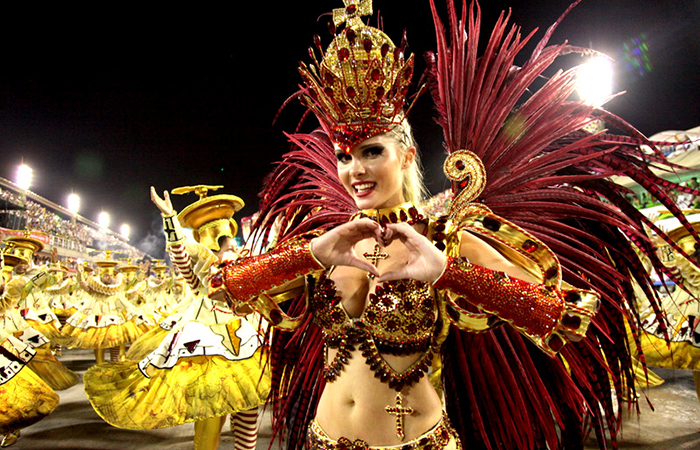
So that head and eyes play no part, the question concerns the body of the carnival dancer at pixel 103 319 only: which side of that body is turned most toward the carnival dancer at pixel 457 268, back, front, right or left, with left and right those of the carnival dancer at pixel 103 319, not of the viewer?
front

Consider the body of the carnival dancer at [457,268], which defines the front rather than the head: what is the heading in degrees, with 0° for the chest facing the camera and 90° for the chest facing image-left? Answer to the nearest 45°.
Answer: approximately 45°

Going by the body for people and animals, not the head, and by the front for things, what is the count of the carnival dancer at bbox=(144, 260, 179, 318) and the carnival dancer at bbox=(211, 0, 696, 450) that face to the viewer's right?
0

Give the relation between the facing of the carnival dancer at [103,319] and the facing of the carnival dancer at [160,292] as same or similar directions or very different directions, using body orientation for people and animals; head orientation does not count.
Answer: same or similar directions

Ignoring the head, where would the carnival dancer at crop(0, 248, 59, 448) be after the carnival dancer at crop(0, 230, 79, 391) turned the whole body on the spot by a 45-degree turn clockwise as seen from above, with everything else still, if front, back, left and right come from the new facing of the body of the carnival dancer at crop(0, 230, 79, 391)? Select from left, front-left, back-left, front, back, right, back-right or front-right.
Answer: front

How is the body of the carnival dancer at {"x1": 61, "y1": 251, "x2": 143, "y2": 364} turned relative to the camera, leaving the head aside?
toward the camera

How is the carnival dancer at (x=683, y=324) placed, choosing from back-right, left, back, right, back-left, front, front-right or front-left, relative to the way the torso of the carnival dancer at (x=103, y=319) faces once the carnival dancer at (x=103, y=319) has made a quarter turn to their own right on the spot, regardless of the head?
back-left

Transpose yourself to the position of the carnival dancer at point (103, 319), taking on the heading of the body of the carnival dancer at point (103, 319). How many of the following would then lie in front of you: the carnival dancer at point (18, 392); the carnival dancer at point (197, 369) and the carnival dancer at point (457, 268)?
3

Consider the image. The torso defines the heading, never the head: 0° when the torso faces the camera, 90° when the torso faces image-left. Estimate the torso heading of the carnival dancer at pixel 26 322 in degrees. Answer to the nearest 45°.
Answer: approximately 315°
